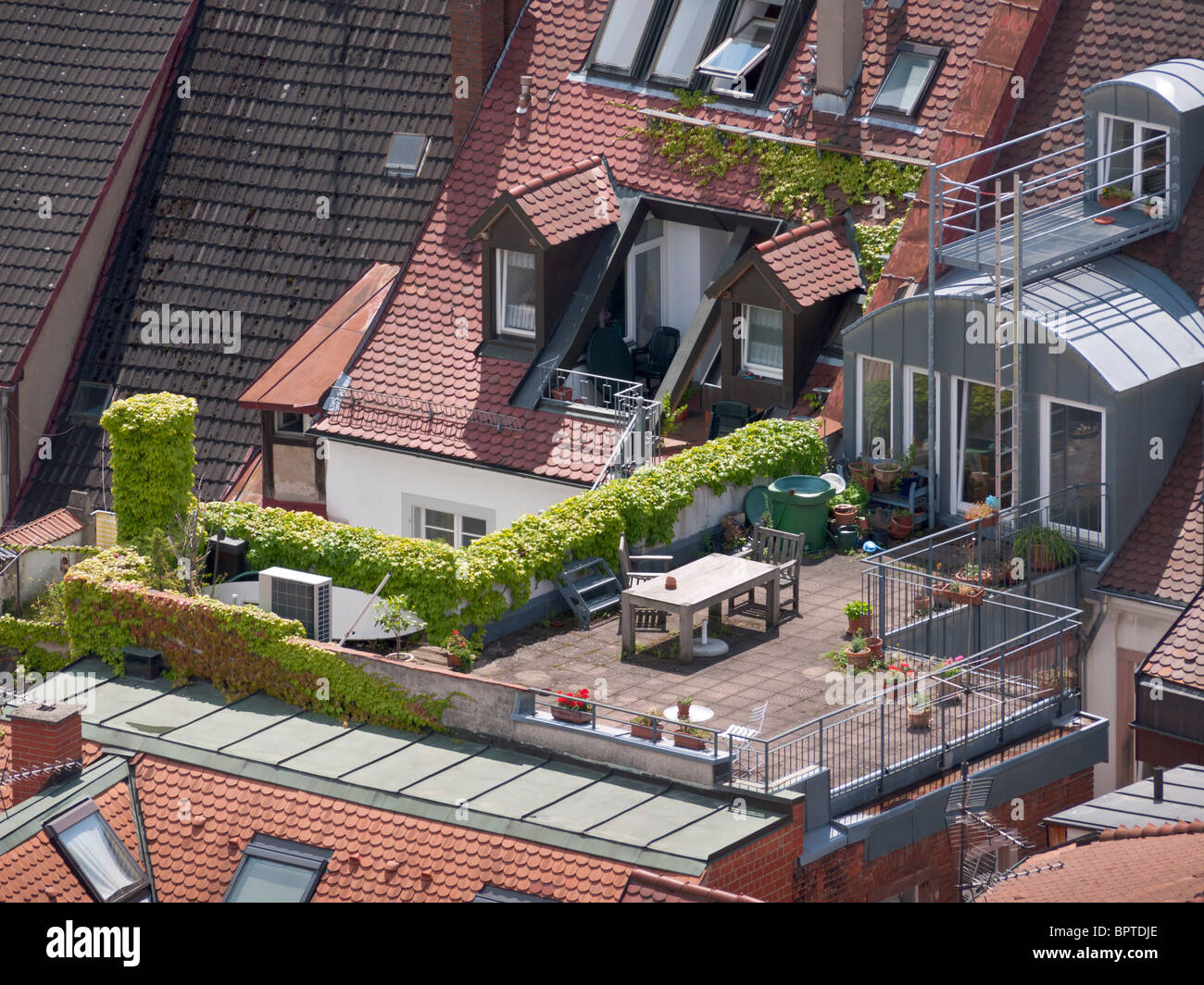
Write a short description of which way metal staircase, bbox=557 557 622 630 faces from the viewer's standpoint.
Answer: facing the viewer and to the right of the viewer

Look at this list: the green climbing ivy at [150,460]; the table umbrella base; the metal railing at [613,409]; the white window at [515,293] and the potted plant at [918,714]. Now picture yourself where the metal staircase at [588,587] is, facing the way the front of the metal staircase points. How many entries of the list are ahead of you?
2

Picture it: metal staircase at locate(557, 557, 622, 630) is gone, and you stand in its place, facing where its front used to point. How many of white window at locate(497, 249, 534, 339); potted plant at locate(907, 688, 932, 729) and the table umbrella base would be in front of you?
2

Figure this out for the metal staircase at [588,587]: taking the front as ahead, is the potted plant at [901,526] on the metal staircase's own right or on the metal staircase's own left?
on the metal staircase's own left

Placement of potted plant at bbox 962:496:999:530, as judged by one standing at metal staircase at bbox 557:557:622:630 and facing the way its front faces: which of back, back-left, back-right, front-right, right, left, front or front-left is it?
front-left

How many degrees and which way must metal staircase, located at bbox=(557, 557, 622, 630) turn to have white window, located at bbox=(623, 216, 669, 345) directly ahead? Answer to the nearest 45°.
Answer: approximately 135° to its left

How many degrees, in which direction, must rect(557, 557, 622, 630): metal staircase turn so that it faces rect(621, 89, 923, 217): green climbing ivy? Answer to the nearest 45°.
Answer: approximately 90° to its left

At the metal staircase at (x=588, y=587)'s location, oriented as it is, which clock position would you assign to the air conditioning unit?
The air conditioning unit is roughly at 4 o'clock from the metal staircase.

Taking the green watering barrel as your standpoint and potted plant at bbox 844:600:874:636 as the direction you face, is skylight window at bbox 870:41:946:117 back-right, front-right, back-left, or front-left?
back-left

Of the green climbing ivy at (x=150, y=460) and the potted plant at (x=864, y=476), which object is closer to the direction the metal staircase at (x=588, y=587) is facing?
the potted plant

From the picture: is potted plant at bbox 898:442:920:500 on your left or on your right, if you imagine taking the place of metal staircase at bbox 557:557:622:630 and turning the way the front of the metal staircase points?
on your left

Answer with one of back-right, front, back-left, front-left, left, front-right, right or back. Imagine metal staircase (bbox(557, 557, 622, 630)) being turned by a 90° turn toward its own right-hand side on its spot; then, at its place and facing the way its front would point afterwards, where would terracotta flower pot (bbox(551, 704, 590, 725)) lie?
front-left

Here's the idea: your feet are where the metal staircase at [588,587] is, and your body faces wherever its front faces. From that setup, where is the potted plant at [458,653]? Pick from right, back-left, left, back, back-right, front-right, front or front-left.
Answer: right

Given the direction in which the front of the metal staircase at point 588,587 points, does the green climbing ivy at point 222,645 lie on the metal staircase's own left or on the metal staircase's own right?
on the metal staircase's own right

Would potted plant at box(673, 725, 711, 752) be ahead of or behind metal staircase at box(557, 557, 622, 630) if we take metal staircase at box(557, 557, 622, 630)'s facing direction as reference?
ahead

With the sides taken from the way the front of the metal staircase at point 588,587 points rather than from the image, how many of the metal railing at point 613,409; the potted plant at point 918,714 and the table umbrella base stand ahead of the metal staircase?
2
